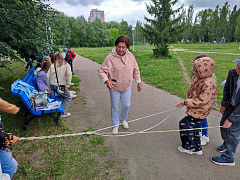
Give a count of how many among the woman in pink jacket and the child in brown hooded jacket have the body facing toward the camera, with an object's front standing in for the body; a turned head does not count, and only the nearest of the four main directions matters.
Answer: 1

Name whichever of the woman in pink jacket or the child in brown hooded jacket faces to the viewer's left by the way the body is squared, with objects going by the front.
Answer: the child in brown hooded jacket

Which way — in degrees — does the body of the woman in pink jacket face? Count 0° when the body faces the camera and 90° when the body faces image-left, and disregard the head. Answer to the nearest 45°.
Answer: approximately 0°

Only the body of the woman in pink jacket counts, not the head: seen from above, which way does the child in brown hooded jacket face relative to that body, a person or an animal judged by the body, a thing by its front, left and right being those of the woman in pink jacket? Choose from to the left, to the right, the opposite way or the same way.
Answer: to the right

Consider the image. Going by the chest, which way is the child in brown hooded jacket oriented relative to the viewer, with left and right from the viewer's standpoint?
facing to the left of the viewer

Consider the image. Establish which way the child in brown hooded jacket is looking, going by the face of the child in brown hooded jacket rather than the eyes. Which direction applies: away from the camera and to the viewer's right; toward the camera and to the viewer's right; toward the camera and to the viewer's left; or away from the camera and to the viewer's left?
away from the camera and to the viewer's left

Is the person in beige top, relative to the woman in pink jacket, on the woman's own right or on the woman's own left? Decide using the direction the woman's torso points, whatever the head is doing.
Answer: on the woman's own right
